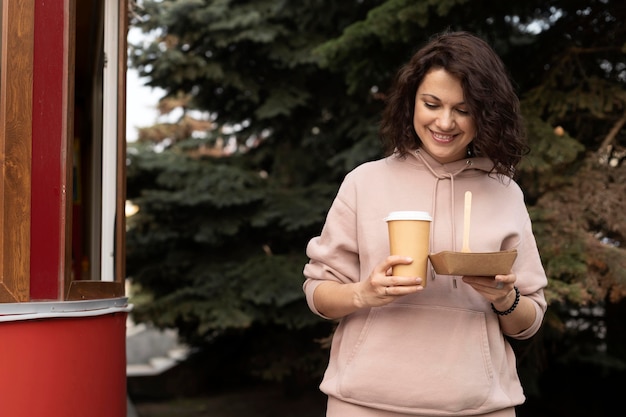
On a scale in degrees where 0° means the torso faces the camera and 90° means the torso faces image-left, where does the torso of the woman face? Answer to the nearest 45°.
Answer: approximately 0°
